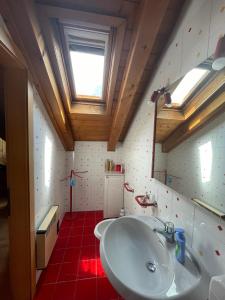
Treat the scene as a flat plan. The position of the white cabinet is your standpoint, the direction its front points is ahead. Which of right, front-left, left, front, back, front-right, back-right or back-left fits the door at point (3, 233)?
front-right

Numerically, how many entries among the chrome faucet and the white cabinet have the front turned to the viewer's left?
1

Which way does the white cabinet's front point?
toward the camera

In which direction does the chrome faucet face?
to the viewer's left

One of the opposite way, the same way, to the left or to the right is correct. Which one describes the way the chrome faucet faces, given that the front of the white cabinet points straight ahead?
to the right

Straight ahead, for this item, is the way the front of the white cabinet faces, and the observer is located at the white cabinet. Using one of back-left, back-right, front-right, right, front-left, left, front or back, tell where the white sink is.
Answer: front

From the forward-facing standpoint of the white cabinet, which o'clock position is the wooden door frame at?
The wooden door frame is roughly at 1 o'clock from the white cabinet.
